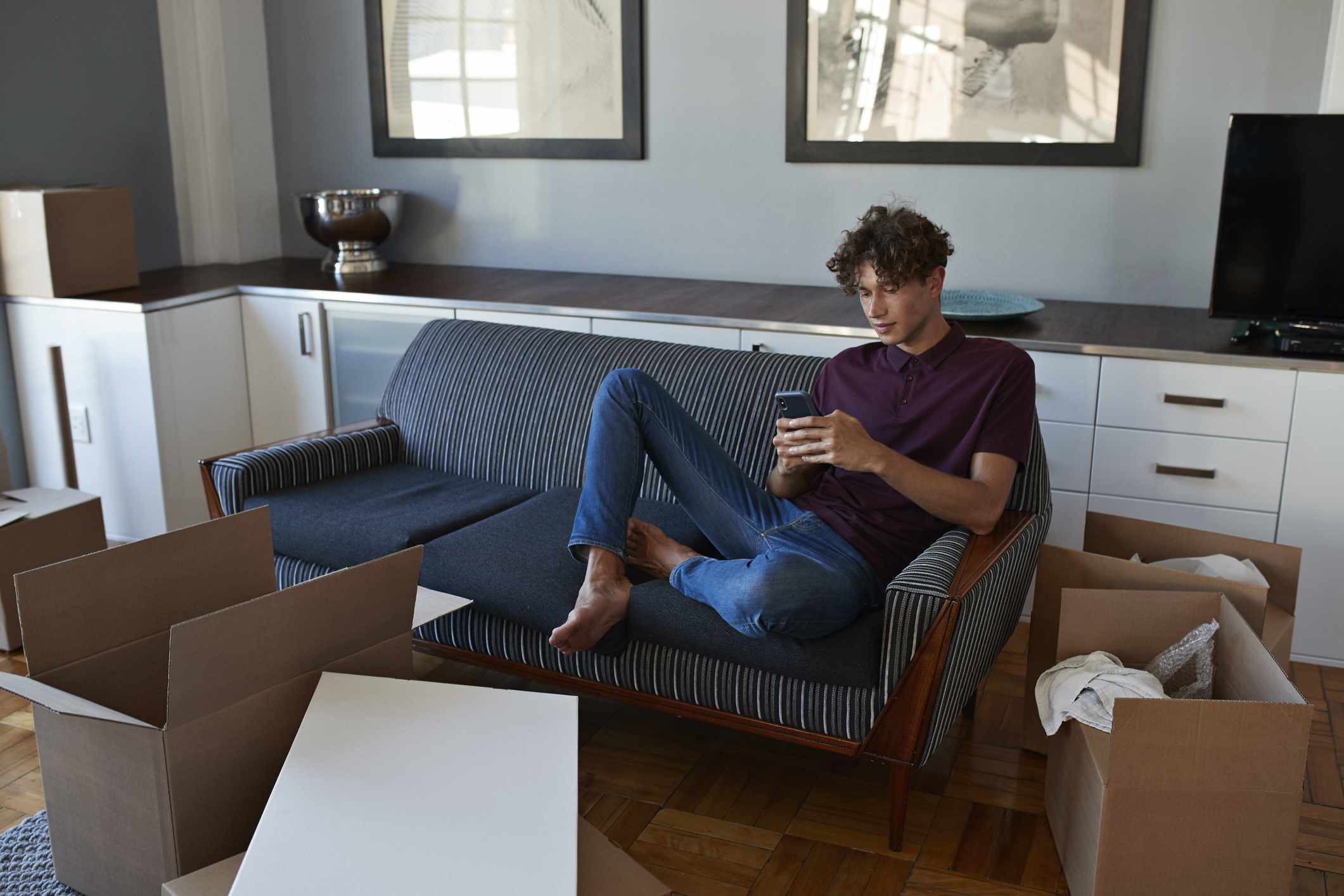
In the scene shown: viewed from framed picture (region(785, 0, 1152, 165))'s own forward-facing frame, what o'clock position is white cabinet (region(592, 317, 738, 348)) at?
The white cabinet is roughly at 2 o'clock from the framed picture.

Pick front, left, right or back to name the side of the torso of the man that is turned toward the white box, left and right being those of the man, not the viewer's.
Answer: front

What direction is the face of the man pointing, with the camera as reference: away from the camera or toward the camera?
toward the camera

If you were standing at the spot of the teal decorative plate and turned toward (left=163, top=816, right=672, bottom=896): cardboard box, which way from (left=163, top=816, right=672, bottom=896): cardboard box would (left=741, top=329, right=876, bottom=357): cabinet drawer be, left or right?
right

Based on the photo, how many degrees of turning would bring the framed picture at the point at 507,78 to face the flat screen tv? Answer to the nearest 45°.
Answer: approximately 45° to its left

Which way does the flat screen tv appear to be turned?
toward the camera

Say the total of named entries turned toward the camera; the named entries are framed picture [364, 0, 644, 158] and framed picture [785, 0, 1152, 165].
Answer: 2

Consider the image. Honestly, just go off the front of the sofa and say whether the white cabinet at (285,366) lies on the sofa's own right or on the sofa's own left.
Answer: on the sofa's own right

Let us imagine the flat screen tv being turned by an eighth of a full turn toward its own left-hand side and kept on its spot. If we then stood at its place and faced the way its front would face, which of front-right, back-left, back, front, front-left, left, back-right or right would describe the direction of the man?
right

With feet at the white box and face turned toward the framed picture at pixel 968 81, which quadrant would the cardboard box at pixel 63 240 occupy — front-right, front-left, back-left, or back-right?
front-left

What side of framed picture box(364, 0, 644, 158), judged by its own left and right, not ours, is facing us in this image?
front

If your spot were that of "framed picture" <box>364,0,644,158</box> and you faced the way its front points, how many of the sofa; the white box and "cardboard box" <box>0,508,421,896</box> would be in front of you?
3

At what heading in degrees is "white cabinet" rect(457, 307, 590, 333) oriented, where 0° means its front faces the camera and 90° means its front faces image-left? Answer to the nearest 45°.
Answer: approximately 0°

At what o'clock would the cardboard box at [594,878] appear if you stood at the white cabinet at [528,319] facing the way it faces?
The cardboard box is roughly at 12 o'clock from the white cabinet.

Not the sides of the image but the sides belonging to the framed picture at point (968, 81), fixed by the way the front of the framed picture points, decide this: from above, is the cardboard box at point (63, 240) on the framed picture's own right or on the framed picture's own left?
on the framed picture's own right

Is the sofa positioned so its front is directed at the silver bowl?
no

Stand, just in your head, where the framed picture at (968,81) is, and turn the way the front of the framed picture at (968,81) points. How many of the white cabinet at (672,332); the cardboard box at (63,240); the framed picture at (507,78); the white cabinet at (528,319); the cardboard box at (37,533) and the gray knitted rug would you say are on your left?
0

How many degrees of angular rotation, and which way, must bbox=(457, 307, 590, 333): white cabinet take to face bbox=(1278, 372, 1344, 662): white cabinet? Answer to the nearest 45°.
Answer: approximately 45° to its left

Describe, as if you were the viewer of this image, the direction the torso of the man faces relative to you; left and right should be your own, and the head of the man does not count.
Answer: facing the viewer and to the left of the viewer

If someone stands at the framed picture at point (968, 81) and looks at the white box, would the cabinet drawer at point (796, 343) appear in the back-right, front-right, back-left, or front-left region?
front-right

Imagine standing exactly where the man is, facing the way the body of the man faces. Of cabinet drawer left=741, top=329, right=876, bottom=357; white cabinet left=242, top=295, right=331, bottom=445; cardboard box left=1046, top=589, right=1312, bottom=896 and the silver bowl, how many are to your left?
1
